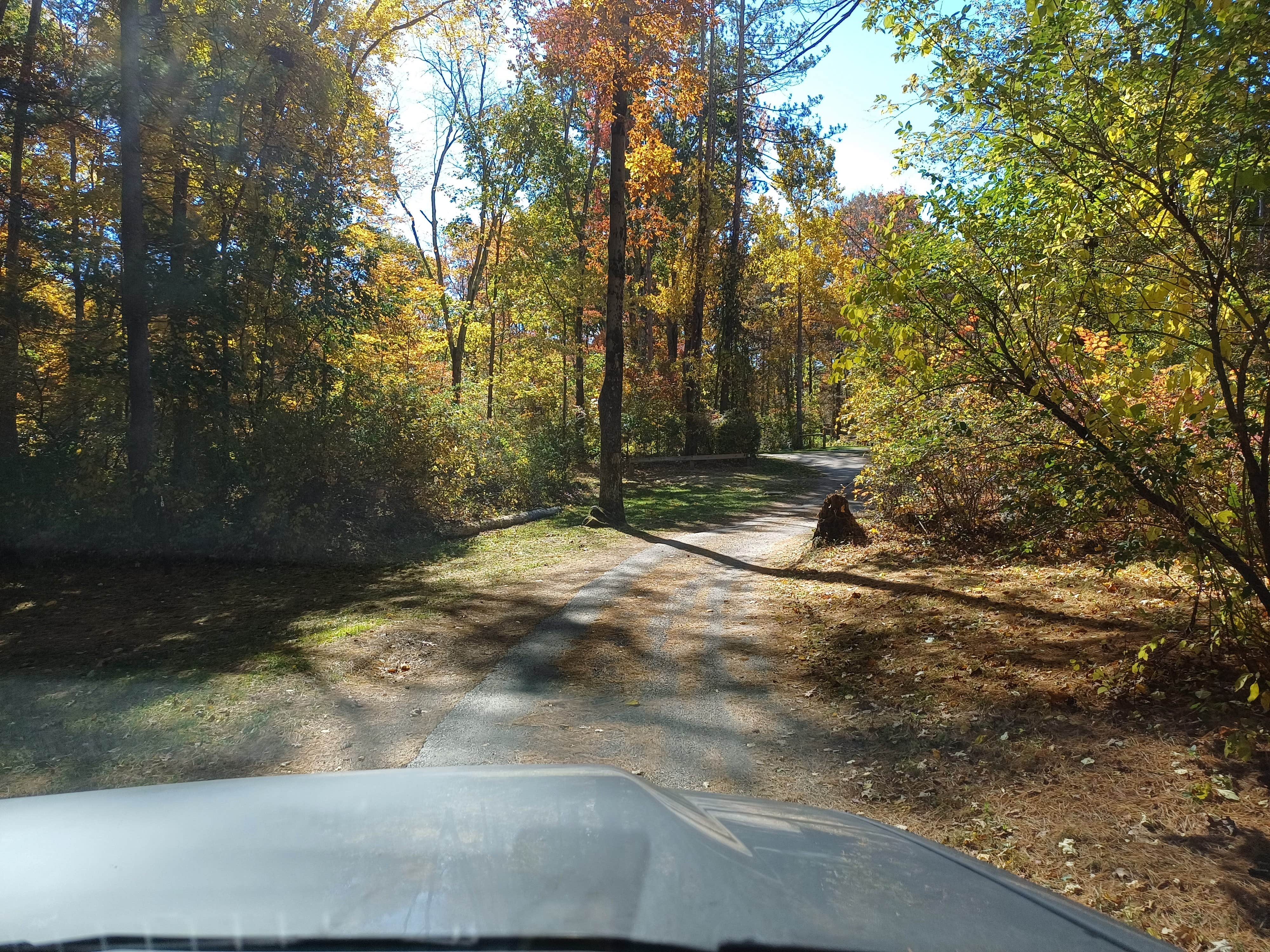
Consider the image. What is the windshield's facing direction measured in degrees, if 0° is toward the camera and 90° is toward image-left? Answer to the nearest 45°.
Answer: approximately 180°

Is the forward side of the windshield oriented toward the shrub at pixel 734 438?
yes
